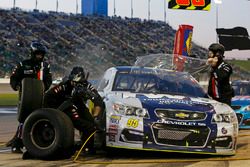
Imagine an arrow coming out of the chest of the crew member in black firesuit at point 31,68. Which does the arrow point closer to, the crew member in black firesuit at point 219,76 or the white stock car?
the white stock car

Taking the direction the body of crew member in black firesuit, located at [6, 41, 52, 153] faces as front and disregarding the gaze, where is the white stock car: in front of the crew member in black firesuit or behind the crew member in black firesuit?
in front

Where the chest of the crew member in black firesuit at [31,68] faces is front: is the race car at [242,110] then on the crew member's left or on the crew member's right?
on the crew member's left

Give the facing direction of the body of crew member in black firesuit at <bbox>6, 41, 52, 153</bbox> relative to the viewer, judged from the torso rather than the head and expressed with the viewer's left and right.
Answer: facing the viewer and to the right of the viewer

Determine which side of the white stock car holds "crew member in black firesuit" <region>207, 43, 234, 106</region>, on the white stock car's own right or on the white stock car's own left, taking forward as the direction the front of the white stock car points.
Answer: on the white stock car's own left

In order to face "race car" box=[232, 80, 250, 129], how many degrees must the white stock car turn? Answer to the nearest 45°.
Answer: approximately 135° to its left
